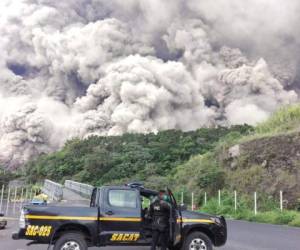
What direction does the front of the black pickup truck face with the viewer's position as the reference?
facing to the right of the viewer

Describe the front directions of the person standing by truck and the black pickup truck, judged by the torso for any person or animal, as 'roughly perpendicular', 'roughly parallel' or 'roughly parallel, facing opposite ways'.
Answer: roughly perpendicular

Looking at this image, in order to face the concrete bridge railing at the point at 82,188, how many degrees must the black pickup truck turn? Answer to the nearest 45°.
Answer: approximately 90° to its left
